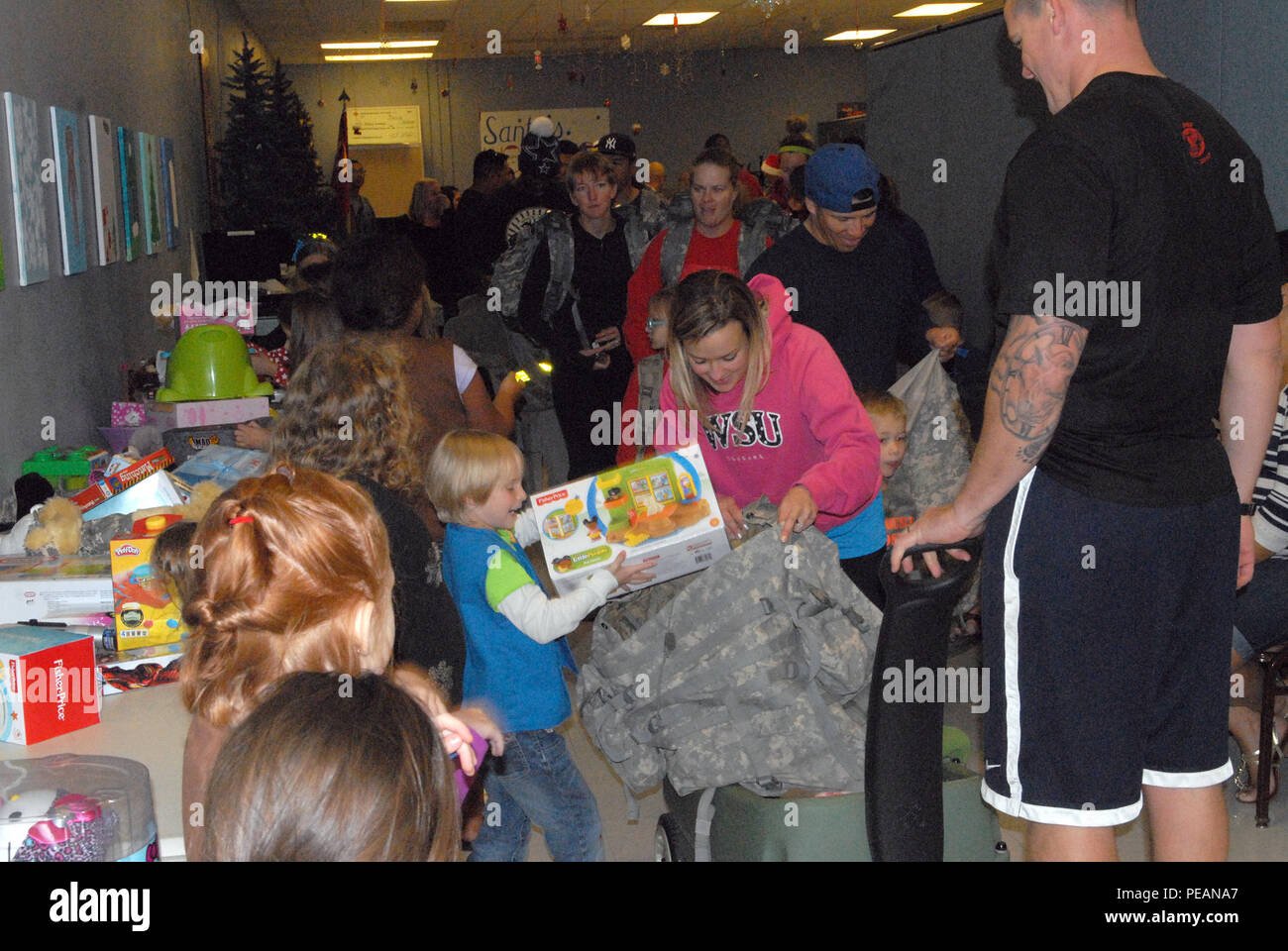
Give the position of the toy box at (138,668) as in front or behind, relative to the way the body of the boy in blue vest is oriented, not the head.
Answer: behind

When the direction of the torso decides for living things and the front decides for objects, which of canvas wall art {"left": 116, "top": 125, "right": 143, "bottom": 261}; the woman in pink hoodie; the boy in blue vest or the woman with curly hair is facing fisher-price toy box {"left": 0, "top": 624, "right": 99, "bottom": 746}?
the woman in pink hoodie

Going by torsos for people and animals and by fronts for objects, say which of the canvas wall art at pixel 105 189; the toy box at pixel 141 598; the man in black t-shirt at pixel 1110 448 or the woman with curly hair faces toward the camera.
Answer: the toy box

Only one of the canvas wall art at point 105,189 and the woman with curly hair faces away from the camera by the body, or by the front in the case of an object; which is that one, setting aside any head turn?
the woman with curly hair

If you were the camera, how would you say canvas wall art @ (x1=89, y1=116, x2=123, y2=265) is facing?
facing to the right of the viewer

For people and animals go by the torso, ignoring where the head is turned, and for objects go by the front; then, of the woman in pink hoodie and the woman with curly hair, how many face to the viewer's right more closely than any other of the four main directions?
0

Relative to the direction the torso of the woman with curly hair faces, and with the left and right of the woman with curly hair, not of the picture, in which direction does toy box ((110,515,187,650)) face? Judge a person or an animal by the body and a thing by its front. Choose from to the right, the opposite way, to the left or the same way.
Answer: the opposite way

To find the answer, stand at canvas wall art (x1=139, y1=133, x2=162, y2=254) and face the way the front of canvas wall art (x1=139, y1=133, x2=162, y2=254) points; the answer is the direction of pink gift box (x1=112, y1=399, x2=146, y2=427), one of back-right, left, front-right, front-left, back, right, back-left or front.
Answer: right

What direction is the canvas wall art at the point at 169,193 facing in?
to the viewer's right

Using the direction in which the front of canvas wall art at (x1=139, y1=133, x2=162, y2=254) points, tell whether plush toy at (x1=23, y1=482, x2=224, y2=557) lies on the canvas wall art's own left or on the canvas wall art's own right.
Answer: on the canvas wall art's own right

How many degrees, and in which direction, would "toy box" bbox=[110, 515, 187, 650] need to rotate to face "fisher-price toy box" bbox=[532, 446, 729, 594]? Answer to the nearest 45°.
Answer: approximately 90° to its left

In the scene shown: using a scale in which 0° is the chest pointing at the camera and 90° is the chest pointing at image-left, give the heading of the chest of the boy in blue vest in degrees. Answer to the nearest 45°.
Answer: approximately 270°

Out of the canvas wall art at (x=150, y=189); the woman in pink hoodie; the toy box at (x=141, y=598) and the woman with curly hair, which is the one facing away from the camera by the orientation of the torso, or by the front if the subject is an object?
the woman with curly hair

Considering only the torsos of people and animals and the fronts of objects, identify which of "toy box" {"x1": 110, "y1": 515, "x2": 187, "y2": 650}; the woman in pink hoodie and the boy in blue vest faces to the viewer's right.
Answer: the boy in blue vest

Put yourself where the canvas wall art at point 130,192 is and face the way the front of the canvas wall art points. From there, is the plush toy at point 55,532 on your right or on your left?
on your right

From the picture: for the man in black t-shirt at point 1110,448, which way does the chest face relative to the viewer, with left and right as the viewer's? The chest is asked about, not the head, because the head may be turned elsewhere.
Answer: facing away from the viewer and to the left of the viewer
